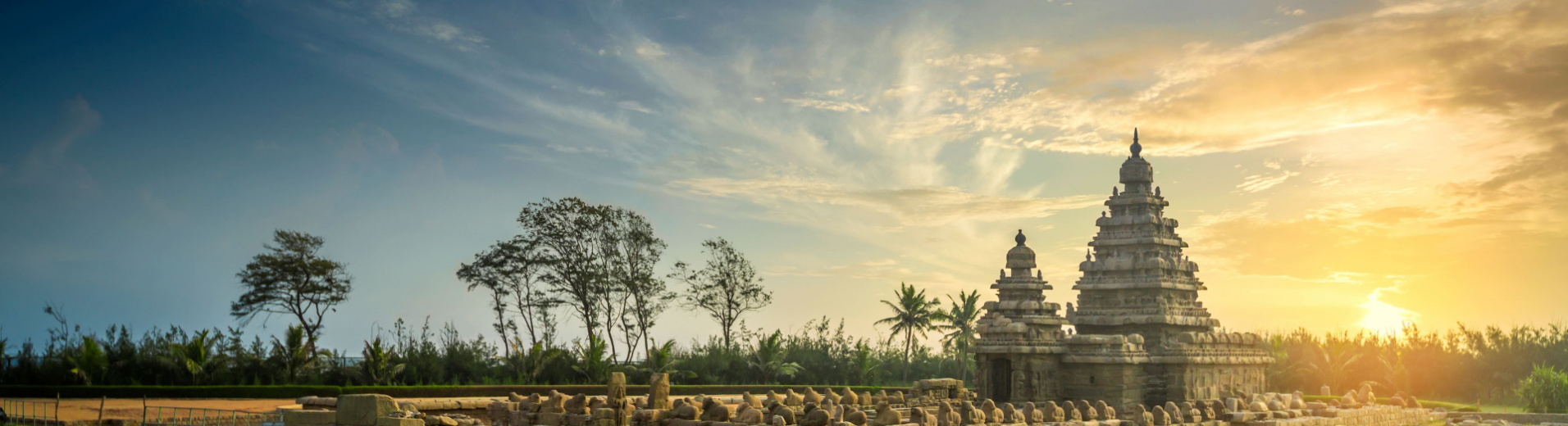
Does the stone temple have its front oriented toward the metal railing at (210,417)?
yes

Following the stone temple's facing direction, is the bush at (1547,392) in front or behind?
behind

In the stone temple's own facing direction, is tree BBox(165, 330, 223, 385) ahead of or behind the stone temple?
ahead

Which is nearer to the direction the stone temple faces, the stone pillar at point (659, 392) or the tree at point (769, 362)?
the stone pillar

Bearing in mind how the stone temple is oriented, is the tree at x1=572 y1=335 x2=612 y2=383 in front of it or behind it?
in front

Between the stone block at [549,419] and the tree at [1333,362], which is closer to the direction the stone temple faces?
the stone block
